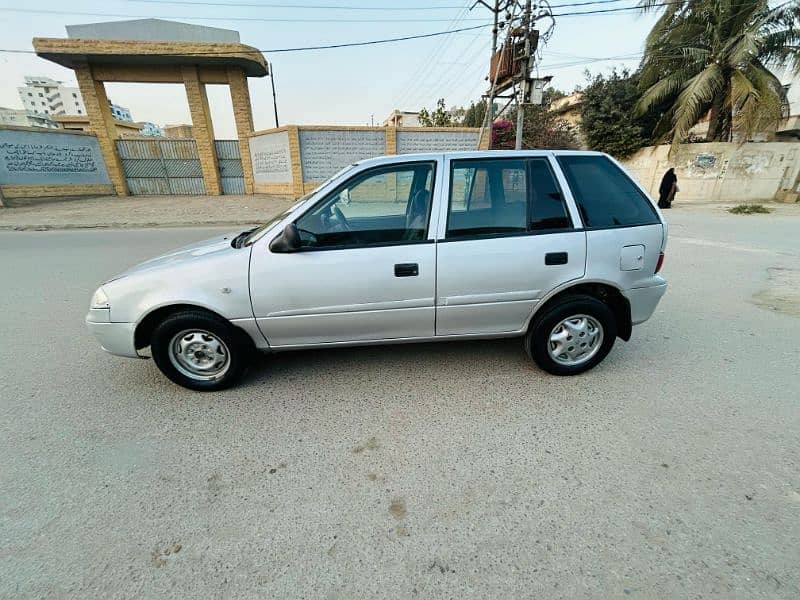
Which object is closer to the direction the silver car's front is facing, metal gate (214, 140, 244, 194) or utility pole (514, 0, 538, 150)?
the metal gate

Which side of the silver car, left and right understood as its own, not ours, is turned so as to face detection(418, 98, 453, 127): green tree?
right

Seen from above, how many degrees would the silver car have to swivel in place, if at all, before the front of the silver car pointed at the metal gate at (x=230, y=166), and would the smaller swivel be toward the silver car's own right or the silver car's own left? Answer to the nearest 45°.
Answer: approximately 45° to the silver car's own right

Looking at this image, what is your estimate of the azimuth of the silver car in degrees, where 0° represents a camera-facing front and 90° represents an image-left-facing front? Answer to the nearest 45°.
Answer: approximately 90°

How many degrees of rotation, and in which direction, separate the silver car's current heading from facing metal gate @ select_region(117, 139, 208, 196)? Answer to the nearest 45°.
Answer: approximately 45° to its right

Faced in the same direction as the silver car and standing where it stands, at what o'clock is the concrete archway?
The concrete archway is roughly at 2 o'clock from the silver car.

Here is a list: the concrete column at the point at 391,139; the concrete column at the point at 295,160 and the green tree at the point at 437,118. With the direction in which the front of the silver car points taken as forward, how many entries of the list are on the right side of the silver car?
3

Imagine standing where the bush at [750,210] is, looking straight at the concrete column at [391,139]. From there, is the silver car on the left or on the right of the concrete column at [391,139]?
left

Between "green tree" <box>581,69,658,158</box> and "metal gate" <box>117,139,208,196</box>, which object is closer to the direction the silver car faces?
the metal gate

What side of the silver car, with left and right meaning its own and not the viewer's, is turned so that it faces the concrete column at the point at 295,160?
right

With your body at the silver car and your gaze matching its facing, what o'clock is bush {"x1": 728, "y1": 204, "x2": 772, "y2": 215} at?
The bush is roughly at 5 o'clock from the silver car.

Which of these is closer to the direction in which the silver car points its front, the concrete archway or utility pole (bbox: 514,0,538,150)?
the concrete archway

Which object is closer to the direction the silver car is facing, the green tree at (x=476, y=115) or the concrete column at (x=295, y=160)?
the concrete column
